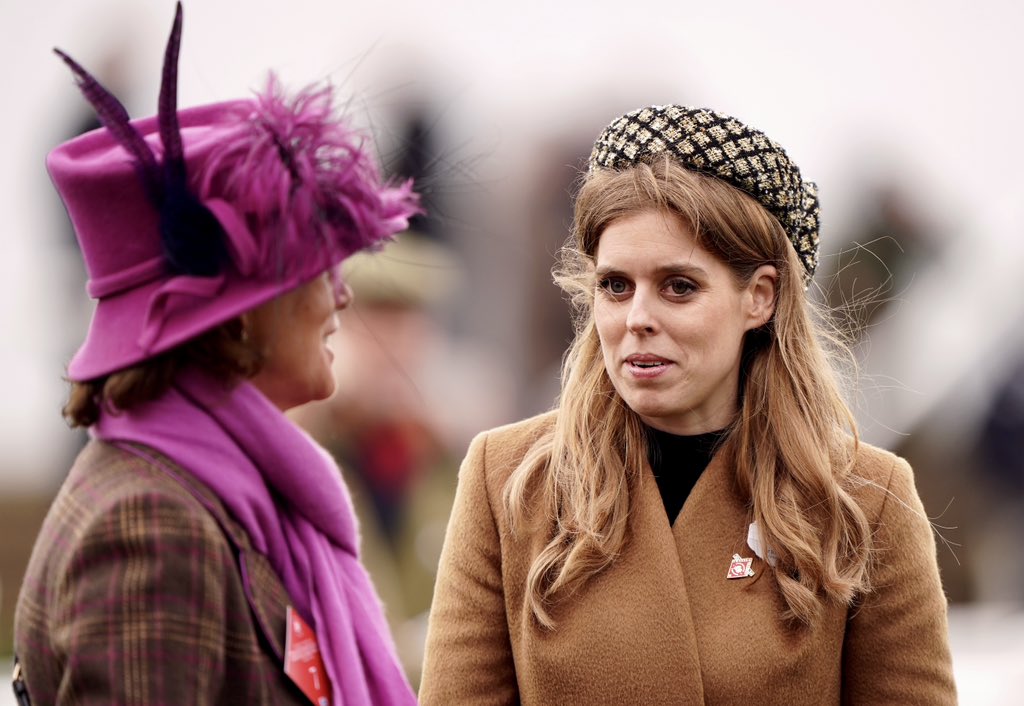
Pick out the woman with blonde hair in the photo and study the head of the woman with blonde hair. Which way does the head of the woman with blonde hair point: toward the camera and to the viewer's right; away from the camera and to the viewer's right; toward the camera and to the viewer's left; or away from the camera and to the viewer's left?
toward the camera and to the viewer's left

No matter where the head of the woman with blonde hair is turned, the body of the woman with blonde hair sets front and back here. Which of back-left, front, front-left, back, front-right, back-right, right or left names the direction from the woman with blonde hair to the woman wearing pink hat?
front-right

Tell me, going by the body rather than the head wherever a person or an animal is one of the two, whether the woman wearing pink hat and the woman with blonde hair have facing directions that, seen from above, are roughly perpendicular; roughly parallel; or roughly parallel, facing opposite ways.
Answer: roughly perpendicular

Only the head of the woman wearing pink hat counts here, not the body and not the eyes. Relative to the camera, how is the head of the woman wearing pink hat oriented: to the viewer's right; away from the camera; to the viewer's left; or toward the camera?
to the viewer's right

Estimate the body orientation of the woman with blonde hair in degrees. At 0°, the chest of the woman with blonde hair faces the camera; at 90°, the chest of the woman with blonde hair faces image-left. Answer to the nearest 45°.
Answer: approximately 0°

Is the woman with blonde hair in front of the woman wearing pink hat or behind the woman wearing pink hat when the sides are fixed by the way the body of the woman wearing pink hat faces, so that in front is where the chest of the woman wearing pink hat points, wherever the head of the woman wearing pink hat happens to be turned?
in front

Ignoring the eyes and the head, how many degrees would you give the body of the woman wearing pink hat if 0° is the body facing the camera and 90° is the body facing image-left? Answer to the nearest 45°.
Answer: approximately 270°

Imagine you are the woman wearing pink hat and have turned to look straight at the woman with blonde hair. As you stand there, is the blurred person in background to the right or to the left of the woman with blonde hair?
left

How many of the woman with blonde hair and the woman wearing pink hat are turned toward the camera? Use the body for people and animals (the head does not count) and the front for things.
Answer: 1

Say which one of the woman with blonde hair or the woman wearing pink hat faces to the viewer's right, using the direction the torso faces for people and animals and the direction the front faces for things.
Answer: the woman wearing pink hat

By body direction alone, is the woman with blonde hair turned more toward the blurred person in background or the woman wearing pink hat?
the woman wearing pink hat

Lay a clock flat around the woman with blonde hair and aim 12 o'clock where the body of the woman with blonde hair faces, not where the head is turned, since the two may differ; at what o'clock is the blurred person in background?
The blurred person in background is roughly at 5 o'clock from the woman with blonde hair.

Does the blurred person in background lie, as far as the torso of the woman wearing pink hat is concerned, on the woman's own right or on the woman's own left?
on the woman's own left

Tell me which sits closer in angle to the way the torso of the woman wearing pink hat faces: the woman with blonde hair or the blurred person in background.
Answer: the woman with blonde hair
